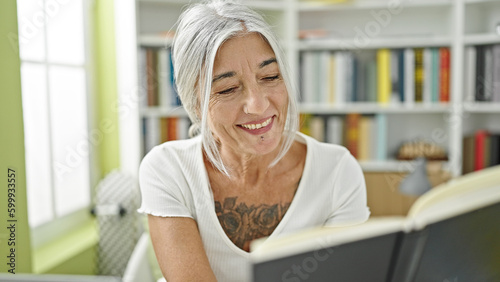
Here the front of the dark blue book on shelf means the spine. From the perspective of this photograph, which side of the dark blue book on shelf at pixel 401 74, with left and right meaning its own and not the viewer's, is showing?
front

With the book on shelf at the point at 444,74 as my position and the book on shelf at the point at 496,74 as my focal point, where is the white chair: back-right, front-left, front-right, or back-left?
back-right

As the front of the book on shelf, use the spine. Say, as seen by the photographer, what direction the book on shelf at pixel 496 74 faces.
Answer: facing the viewer

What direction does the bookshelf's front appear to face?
toward the camera

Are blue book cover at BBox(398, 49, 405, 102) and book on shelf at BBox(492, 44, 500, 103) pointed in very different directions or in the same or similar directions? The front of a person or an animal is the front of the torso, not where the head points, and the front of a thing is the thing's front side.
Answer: same or similar directions

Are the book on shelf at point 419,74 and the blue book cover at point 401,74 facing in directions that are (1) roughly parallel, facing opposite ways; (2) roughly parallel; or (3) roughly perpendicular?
roughly parallel

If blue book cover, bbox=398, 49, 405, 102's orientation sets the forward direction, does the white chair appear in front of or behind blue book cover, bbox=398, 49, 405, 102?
in front

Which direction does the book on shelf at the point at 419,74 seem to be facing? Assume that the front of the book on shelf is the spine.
toward the camera

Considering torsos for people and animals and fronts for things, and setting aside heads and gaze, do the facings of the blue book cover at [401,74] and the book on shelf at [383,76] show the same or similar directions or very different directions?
same or similar directions
